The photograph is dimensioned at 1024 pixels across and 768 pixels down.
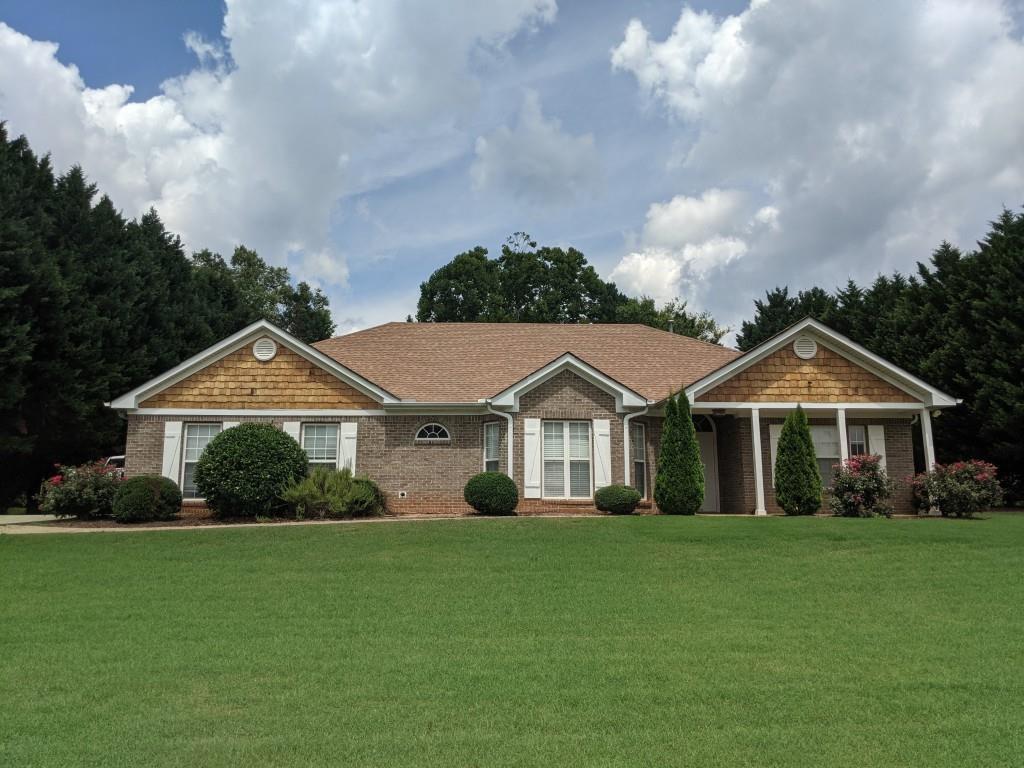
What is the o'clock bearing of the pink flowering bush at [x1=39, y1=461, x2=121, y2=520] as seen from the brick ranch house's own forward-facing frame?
The pink flowering bush is roughly at 3 o'clock from the brick ranch house.

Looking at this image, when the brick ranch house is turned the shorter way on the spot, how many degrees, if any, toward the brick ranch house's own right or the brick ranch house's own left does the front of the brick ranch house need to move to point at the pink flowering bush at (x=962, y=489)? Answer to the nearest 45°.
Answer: approximately 90° to the brick ranch house's own left

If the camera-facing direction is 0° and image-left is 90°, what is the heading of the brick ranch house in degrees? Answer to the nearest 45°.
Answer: approximately 0°
